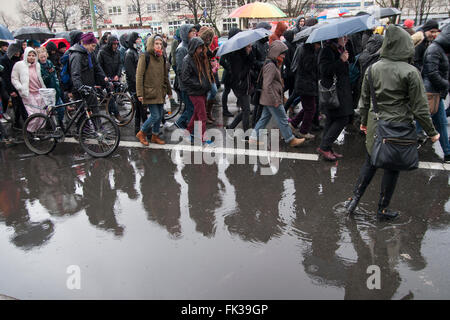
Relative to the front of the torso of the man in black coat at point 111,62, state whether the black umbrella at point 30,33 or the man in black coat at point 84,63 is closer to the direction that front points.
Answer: the man in black coat

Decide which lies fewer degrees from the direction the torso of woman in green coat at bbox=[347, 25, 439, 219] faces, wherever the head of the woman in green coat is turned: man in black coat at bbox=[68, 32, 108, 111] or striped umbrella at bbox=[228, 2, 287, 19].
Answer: the striped umbrella

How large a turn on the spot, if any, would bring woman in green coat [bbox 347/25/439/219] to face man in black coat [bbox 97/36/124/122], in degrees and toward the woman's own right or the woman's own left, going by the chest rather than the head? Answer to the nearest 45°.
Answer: approximately 90° to the woman's own left

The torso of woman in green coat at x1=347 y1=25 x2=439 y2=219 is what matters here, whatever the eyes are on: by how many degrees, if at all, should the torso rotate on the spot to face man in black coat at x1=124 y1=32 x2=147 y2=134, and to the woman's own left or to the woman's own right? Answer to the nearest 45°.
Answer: approximately 90° to the woman's own left
